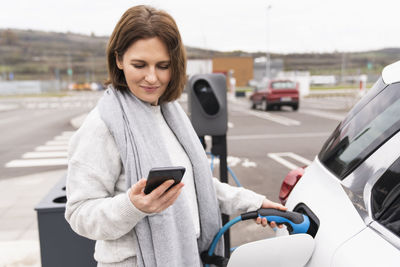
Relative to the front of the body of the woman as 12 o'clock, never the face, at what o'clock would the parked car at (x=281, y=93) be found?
The parked car is roughly at 8 o'clock from the woman.

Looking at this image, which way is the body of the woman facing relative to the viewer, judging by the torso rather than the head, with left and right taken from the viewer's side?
facing the viewer and to the right of the viewer

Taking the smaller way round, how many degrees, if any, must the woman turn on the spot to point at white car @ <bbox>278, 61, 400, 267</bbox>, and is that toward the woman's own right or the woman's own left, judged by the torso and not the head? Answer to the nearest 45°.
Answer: approximately 45° to the woman's own left

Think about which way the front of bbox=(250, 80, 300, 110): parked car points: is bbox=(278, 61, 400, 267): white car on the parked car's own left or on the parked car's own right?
on the parked car's own left

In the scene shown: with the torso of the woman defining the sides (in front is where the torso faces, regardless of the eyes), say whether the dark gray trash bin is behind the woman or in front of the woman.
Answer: behind

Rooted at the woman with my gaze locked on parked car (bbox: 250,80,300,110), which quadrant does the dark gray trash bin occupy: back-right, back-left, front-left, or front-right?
front-left

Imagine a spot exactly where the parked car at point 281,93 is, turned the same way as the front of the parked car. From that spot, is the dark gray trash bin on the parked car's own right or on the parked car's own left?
on the parked car's own left
